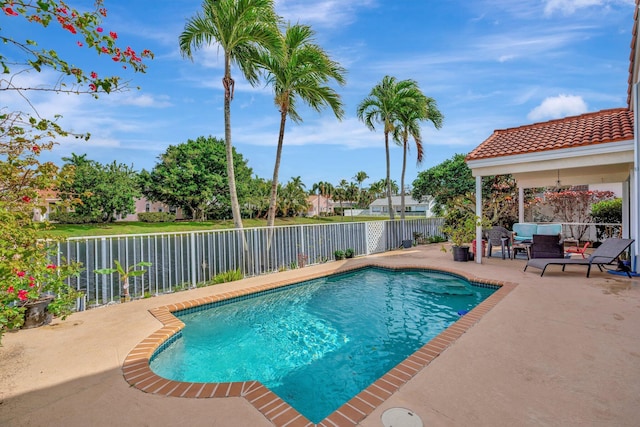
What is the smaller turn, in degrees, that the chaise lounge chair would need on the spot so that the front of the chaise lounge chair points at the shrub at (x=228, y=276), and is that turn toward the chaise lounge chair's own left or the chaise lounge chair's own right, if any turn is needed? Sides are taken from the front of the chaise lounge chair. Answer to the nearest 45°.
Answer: approximately 45° to the chaise lounge chair's own left

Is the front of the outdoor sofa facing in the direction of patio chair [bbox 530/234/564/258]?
yes

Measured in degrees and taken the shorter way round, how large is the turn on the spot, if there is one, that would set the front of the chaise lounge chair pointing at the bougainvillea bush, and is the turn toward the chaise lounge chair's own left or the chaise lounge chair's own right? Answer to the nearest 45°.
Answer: approximately 45° to the chaise lounge chair's own left

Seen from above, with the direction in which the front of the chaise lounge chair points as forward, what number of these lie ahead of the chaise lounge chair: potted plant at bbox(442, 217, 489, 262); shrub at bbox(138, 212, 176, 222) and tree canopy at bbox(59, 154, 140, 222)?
3

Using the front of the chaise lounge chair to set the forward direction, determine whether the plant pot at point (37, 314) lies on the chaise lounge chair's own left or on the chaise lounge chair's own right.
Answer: on the chaise lounge chair's own left

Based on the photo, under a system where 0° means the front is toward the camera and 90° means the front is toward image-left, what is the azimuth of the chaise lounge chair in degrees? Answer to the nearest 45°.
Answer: approximately 90°

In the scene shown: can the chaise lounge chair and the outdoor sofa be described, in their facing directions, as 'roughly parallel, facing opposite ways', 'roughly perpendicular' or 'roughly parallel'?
roughly perpendicular

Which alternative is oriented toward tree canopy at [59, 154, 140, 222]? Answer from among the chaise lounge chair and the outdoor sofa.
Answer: the chaise lounge chair

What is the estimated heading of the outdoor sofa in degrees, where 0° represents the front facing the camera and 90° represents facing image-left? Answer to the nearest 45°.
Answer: approximately 0°

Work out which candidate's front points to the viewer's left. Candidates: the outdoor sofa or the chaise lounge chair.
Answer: the chaise lounge chair

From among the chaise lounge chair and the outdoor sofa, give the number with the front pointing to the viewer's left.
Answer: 1

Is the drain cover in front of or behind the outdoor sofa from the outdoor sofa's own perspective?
in front

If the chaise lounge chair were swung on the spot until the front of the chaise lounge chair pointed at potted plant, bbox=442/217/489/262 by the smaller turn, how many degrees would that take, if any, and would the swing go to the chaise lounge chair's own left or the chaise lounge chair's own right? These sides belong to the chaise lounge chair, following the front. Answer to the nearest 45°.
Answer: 0° — it already faces it

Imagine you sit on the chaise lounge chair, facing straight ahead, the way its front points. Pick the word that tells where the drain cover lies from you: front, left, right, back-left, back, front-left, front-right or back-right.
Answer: left

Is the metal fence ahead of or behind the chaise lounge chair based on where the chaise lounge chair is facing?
ahead

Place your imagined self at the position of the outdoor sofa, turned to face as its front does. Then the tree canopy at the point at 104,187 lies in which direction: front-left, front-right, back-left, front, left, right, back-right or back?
right
